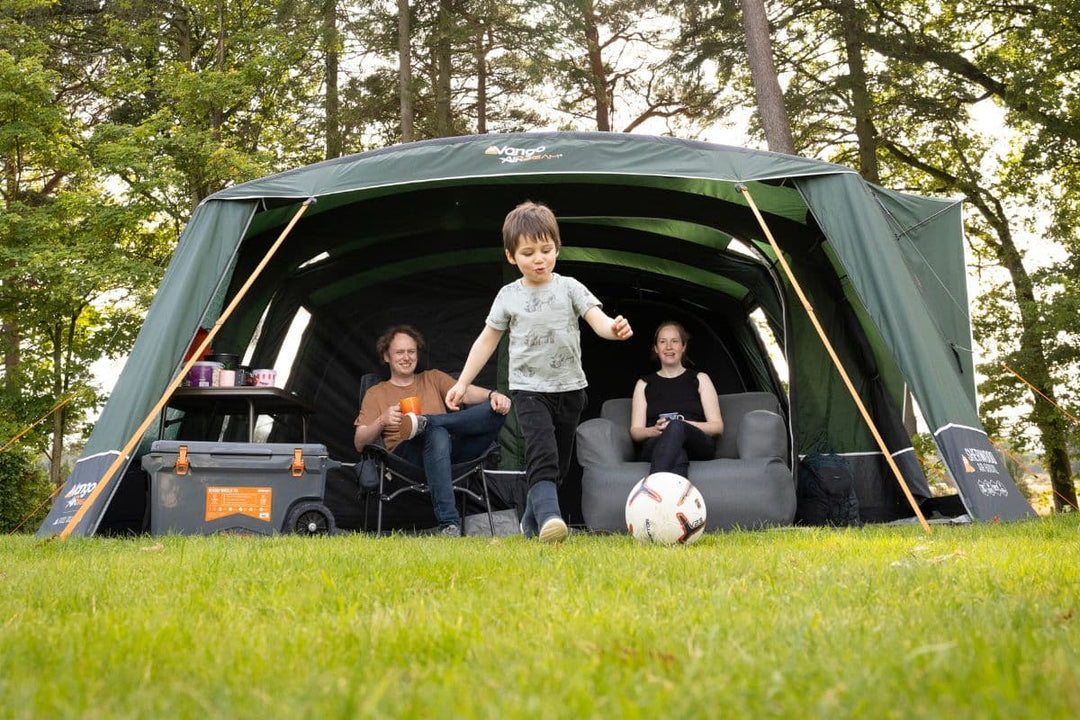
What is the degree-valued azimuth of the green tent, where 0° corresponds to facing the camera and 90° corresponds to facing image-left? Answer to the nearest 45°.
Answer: approximately 0°

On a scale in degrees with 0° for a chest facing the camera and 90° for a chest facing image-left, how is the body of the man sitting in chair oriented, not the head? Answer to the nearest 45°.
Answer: approximately 315°

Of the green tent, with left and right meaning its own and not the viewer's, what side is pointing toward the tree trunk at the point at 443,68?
back

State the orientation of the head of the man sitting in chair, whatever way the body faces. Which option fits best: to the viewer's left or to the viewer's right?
to the viewer's right

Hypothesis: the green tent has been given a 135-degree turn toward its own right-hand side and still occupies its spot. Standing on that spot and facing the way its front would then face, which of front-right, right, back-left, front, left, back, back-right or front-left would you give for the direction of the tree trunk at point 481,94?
front-right

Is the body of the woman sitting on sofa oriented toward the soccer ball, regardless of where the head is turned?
yes
